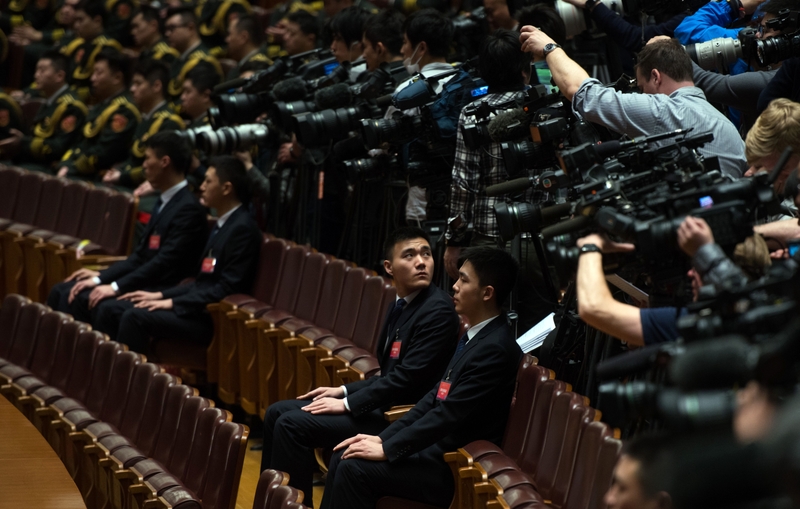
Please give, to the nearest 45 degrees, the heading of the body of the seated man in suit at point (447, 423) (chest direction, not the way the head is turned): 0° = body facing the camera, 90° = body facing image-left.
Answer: approximately 90°

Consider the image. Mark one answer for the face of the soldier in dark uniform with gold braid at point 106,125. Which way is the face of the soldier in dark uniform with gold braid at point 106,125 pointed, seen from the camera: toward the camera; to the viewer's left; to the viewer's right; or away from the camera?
to the viewer's left

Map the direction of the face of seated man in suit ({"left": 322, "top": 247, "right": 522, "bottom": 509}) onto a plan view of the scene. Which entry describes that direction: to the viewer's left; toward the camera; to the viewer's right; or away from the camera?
to the viewer's left

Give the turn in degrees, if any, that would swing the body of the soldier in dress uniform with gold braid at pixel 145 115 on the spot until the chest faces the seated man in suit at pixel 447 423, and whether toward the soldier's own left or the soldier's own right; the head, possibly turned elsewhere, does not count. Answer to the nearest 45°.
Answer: approximately 45° to the soldier's own left

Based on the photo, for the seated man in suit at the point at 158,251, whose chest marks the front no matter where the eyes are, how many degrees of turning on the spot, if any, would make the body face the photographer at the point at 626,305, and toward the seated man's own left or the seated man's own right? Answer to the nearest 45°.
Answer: approximately 90° to the seated man's own left

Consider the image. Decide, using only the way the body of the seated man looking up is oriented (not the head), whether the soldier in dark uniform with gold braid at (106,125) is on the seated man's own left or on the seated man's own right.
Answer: on the seated man's own right

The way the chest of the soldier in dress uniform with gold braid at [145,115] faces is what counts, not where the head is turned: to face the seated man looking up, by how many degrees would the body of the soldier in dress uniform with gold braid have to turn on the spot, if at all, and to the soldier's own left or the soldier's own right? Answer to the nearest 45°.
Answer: approximately 45° to the soldier's own left

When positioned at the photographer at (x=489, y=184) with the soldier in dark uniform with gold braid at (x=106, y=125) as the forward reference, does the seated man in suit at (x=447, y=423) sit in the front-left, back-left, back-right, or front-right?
back-left

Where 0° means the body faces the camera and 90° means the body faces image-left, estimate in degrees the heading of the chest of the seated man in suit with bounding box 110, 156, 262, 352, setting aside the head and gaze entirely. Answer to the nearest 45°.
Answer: approximately 90°

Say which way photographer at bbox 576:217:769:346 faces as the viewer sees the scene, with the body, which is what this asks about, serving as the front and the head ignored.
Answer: to the viewer's left

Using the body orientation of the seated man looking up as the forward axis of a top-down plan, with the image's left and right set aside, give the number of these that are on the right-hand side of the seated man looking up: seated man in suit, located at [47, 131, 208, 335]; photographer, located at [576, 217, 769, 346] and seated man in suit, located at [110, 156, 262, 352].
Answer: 2

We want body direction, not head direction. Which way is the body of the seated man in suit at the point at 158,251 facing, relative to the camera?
to the viewer's left

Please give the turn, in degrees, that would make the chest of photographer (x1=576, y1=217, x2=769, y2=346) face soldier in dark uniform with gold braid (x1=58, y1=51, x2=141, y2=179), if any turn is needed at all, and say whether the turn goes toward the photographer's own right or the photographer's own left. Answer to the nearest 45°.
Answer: approximately 45° to the photographer's own right
